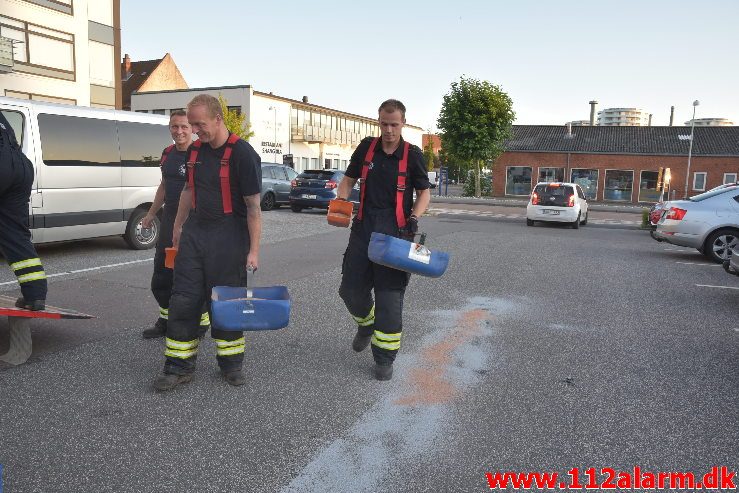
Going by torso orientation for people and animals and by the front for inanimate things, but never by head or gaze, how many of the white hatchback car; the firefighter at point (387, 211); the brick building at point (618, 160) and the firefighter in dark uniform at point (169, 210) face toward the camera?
3

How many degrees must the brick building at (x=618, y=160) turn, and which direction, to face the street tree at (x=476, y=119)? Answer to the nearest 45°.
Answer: approximately 45° to its right

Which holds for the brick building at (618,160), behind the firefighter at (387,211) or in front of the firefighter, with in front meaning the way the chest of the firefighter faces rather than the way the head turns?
behind

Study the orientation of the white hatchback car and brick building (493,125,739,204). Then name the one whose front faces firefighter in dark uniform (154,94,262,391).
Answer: the brick building

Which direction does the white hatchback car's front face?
away from the camera

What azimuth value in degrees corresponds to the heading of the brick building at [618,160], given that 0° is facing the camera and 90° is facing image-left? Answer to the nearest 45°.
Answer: approximately 0°

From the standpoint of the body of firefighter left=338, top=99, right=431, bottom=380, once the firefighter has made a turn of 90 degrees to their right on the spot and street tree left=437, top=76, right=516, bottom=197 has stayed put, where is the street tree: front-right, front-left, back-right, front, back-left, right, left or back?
right

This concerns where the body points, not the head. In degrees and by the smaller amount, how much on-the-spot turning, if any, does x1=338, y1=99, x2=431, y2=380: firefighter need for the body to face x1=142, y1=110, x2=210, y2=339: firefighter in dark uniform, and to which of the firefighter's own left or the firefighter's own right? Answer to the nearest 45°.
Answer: approximately 90° to the firefighter's own right

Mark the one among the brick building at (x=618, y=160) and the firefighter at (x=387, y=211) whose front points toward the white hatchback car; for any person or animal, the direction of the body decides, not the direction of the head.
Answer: the brick building
